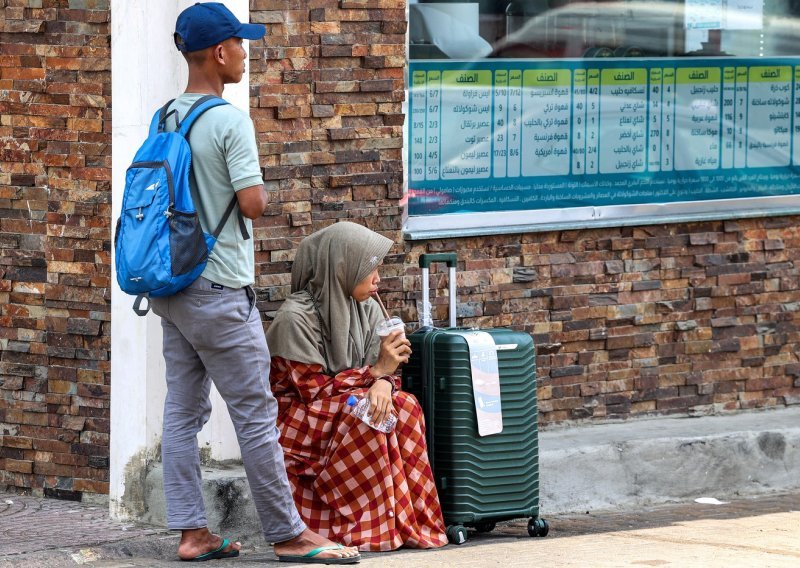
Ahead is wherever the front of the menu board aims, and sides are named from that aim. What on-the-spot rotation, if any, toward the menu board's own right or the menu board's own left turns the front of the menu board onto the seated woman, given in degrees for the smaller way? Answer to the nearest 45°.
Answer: approximately 45° to the menu board's own right

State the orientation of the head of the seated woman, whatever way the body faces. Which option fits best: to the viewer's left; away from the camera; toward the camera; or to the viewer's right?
to the viewer's right

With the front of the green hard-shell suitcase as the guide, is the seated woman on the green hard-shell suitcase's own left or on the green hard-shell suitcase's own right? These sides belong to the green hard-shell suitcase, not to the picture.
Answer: on the green hard-shell suitcase's own right

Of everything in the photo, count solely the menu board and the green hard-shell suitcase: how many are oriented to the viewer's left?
0

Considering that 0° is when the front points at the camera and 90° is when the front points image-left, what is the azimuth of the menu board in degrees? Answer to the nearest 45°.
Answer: approximately 0°

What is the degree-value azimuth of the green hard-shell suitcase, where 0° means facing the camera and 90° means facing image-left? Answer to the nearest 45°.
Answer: approximately 315°

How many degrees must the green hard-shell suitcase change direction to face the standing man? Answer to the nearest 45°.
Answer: approximately 90° to its right

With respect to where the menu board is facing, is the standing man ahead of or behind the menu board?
ahead
